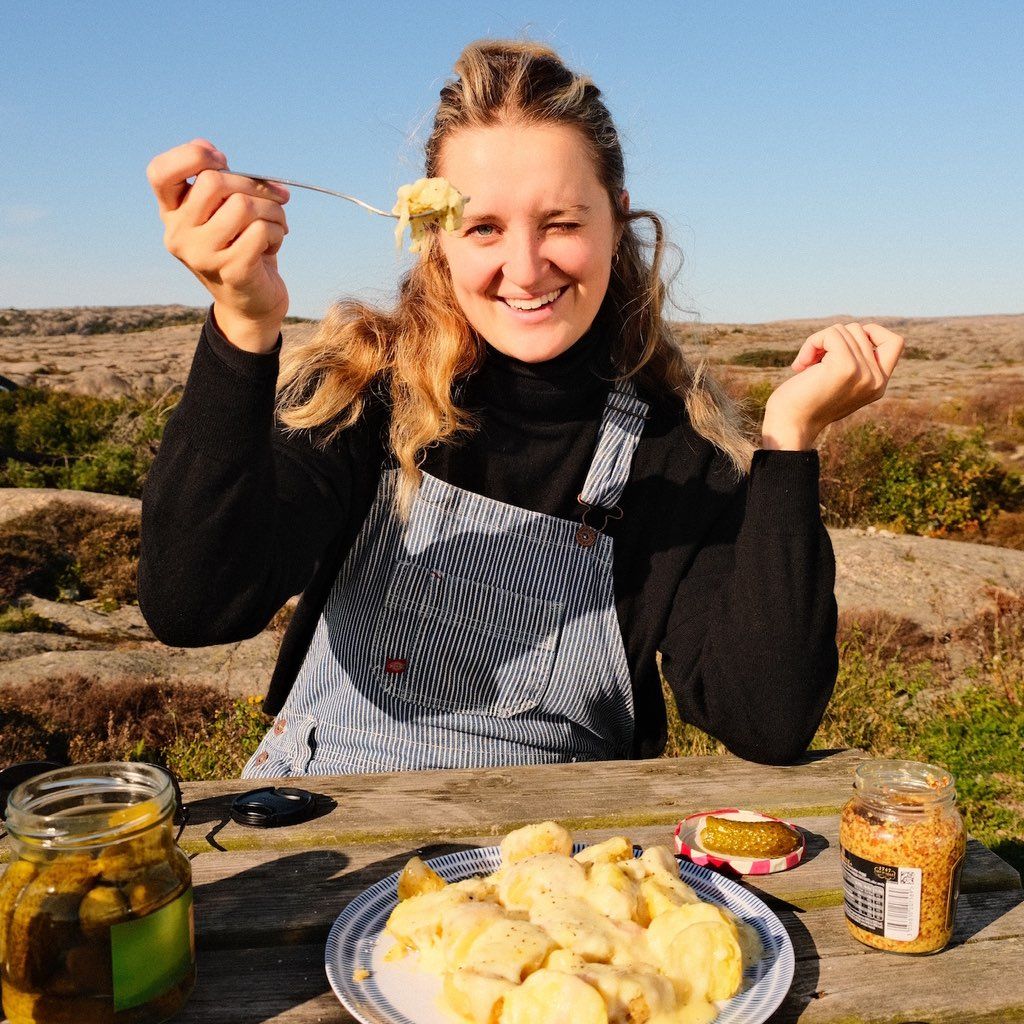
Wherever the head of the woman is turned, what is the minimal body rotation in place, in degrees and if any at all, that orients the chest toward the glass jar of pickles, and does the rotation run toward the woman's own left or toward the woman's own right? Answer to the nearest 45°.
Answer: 0° — they already face it

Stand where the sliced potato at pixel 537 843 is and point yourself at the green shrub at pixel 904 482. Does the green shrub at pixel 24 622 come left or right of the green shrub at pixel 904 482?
left

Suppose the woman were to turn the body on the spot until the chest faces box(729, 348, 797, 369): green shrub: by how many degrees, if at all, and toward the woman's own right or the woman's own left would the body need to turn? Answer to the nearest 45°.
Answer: approximately 180°

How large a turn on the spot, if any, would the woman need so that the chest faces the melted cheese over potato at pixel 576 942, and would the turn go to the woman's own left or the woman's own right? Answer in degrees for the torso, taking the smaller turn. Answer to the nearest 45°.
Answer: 0° — they already face it

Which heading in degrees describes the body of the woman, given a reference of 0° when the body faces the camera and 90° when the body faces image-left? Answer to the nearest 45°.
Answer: approximately 0°

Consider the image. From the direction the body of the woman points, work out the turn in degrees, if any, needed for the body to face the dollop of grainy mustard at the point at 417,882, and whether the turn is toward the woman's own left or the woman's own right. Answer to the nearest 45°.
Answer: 0° — they already face it

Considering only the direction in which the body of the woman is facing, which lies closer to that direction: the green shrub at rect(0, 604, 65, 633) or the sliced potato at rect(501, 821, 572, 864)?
the sliced potato
